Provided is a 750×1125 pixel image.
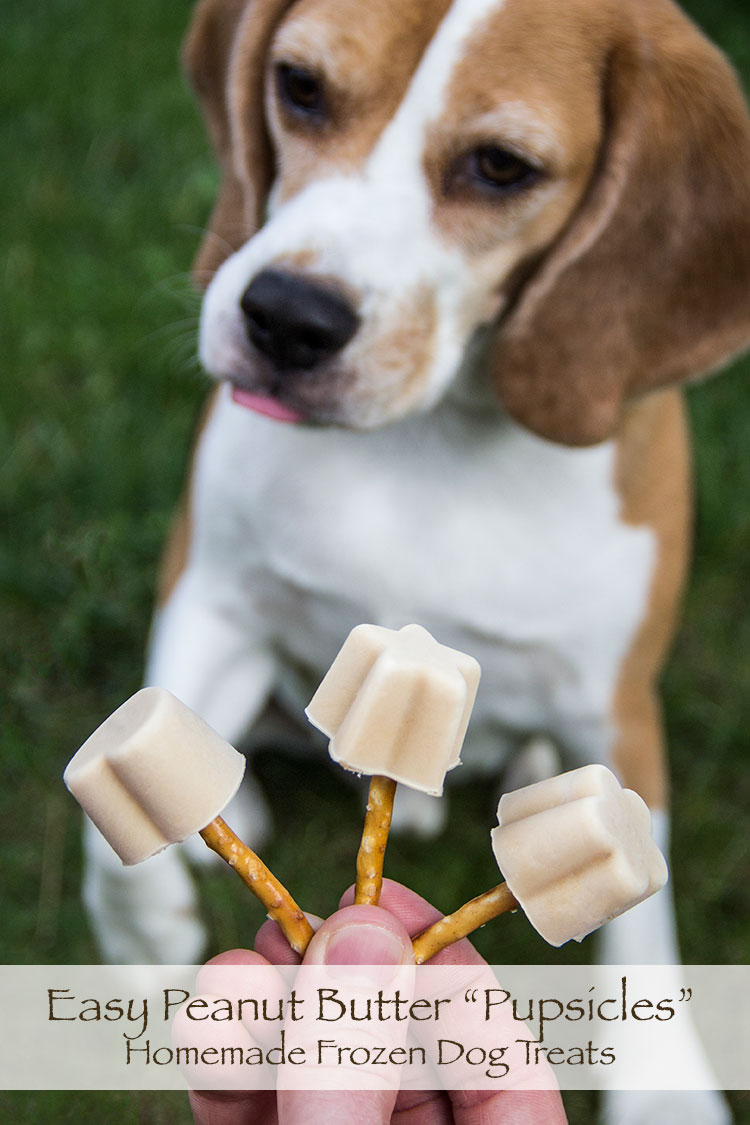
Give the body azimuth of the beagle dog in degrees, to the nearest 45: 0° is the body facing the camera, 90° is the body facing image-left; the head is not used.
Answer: approximately 0°
